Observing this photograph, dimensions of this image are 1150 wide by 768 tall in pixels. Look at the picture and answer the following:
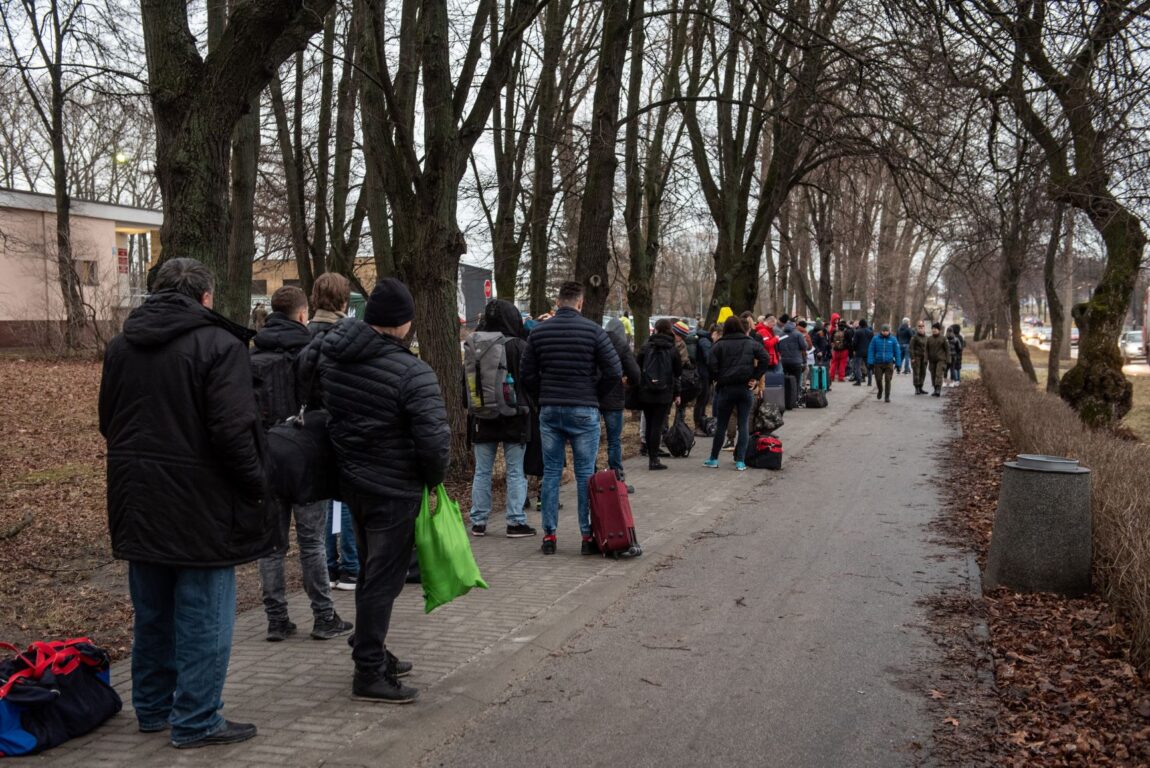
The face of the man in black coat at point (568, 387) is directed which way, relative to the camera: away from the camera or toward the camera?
away from the camera

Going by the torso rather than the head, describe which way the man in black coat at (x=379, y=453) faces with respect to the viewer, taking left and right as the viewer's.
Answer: facing away from the viewer and to the right of the viewer

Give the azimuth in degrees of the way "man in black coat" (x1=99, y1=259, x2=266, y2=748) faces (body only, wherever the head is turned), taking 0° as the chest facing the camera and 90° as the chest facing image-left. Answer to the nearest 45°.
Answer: approximately 225°

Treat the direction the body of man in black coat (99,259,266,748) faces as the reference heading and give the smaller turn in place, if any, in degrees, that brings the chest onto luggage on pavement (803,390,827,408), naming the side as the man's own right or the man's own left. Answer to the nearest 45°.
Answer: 0° — they already face it

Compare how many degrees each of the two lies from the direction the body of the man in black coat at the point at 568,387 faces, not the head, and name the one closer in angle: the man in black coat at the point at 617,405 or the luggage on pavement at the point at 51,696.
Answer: the man in black coat

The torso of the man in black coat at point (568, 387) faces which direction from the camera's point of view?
away from the camera
